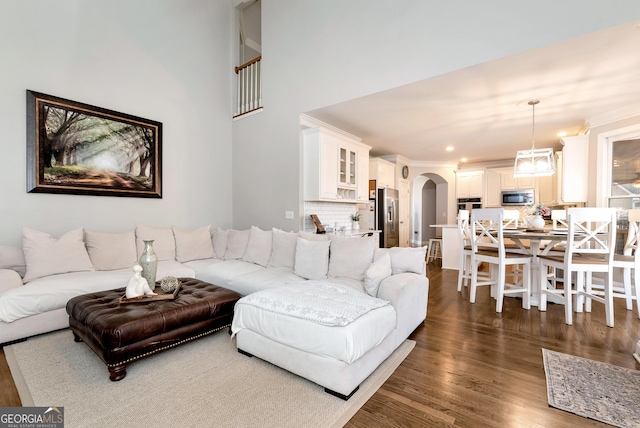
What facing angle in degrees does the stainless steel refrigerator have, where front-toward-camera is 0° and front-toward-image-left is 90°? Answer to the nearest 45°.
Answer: approximately 315°

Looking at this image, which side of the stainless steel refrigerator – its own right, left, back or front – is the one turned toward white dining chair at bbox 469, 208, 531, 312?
front

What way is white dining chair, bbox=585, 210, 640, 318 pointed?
to the viewer's left

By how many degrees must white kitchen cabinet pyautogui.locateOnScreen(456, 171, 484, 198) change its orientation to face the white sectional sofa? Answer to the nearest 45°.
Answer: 0° — it already faces it

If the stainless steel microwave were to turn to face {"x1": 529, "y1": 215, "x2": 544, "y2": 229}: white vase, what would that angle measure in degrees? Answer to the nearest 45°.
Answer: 0° — it already faces it

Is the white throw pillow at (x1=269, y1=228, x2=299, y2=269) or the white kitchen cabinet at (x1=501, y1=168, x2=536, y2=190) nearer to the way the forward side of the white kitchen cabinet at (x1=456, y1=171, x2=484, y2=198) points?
the white throw pillow

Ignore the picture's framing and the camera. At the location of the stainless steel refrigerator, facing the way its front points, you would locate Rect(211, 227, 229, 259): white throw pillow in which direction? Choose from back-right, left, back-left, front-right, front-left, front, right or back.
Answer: right

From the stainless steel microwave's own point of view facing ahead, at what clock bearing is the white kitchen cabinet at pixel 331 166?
The white kitchen cabinet is roughly at 1 o'clock from the stainless steel microwave.

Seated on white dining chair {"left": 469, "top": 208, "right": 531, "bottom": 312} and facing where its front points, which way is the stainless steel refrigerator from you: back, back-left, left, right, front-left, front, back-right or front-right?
left
